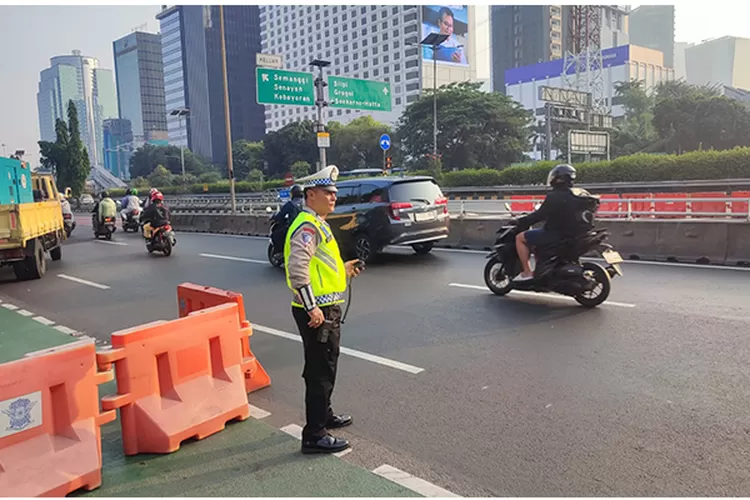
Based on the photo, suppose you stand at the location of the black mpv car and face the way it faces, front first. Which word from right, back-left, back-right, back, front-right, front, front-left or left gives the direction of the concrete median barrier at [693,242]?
back-right

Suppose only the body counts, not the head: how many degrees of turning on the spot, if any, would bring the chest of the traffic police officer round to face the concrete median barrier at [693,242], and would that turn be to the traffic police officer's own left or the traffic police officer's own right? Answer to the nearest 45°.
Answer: approximately 45° to the traffic police officer's own left

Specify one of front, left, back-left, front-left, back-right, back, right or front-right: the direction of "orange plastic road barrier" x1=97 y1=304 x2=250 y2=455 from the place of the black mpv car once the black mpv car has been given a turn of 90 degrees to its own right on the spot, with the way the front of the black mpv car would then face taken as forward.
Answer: back-right

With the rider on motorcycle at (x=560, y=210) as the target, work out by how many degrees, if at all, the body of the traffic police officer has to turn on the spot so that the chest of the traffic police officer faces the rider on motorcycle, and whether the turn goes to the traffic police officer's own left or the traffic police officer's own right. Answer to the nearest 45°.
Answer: approximately 45° to the traffic police officer's own left

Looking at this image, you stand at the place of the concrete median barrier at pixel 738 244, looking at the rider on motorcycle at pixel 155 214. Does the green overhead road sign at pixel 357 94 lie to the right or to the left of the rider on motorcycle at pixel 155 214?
right

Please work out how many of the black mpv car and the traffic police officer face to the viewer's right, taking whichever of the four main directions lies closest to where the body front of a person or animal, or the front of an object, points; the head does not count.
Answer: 1

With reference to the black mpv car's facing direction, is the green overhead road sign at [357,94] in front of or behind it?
in front

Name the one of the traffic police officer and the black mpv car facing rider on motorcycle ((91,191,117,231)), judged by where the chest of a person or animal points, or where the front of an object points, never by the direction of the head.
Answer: the black mpv car

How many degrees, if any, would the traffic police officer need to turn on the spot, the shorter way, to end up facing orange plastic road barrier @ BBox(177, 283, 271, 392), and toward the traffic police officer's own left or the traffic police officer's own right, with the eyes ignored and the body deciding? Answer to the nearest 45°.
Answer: approximately 135° to the traffic police officer's own left

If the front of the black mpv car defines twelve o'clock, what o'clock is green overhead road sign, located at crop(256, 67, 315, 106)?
The green overhead road sign is roughly at 1 o'clock from the black mpv car.

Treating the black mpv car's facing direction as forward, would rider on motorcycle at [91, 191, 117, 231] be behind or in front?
in front

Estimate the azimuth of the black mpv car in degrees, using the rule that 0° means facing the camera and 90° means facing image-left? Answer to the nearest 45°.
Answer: approximately 135°

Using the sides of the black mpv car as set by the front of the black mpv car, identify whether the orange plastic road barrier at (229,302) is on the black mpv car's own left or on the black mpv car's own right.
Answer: on the black mpv car's own left

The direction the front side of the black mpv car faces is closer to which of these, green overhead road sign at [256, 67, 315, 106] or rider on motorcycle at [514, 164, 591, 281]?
the green overhead road sign

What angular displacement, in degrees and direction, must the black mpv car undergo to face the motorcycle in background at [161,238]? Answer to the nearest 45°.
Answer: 0° — it already faces it

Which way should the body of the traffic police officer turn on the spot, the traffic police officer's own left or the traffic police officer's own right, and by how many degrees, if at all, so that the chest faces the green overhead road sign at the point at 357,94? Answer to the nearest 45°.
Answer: approximately 90° to the traffic police officer's own left
